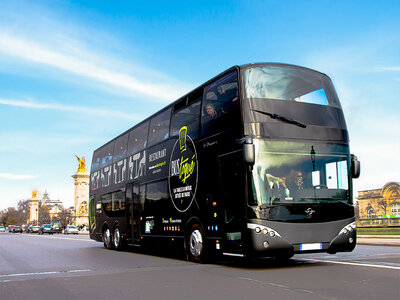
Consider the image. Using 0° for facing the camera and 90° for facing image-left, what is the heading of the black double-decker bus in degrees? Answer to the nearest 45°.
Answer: approximately 315°

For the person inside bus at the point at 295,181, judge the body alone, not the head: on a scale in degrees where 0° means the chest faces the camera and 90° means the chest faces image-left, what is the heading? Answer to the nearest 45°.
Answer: approximately 315°

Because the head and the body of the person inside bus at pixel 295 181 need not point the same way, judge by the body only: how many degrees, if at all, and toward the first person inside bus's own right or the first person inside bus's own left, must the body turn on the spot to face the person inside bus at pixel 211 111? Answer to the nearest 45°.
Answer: approximately 180°
